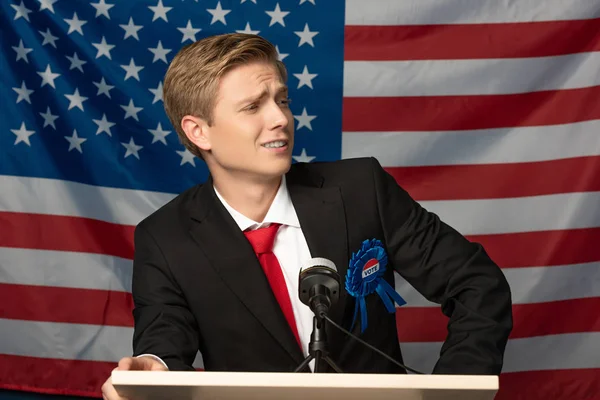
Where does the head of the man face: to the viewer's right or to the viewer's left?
to the viewer's right

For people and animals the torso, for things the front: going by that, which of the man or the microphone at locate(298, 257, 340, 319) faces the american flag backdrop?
the microphone

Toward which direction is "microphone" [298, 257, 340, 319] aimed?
away from the camera

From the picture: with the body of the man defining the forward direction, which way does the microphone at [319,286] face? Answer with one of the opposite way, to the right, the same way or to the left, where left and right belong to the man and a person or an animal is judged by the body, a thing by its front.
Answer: the opposite way

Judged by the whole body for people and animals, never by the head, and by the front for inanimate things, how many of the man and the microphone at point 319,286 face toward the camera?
1

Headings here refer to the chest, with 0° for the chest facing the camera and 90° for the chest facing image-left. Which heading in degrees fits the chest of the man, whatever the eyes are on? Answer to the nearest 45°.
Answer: approximately 0°

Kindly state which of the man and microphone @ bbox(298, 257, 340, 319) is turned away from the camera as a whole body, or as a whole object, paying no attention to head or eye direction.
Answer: the microphone

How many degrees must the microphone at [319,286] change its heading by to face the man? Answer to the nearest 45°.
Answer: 0° — it already faces them

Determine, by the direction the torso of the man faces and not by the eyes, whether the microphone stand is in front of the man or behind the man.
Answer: in front

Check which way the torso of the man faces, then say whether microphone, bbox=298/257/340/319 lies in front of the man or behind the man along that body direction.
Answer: in front
